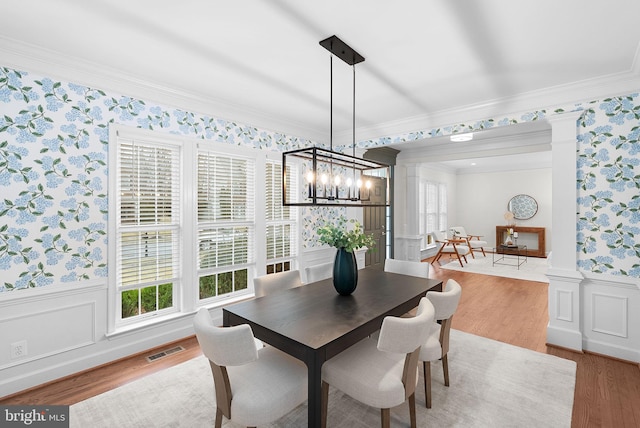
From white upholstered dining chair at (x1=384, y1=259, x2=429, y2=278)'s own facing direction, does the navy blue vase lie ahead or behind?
ahead

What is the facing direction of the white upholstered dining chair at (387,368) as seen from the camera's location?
facing away from the viewer and to the left of the viewer

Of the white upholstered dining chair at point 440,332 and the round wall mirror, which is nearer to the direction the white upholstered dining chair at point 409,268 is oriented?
the white upholstered dining chair

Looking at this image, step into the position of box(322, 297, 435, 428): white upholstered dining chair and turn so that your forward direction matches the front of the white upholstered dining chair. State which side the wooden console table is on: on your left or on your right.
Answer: on your right

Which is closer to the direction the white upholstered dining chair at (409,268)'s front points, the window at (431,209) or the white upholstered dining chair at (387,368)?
the white upholstered dining chair

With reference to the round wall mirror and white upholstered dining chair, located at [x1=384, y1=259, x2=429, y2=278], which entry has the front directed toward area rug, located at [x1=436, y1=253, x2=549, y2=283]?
the round wall mirror

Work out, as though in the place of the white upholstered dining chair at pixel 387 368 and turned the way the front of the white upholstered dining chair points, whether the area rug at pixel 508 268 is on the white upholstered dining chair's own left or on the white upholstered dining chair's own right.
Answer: on the white upholstered dining chair's own right

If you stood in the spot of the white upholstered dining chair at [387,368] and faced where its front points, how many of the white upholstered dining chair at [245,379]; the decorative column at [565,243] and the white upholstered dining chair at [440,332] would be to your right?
2

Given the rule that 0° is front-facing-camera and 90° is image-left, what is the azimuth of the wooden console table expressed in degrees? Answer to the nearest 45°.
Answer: approximately 0°

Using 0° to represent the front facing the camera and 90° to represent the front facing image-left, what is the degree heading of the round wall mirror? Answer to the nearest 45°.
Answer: approximately 0°

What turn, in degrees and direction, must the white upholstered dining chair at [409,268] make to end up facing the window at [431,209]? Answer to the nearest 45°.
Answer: approximately 135° to its right

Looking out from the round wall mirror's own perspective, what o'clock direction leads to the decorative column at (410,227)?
The decorative column is roughly at 1 o'clock from the round wall mirror.

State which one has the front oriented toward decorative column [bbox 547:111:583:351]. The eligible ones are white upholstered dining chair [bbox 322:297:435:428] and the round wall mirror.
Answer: the round wall mirror

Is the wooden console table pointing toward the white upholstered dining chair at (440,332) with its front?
yes

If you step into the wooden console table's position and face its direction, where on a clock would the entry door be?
The entry door is roughly at 1 o'clock from the wooden console table.

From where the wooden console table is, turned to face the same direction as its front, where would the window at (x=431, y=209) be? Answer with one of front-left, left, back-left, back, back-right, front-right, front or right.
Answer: front-right

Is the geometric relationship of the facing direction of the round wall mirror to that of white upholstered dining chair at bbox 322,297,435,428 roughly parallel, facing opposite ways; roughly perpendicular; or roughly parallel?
roughly perpendicular
